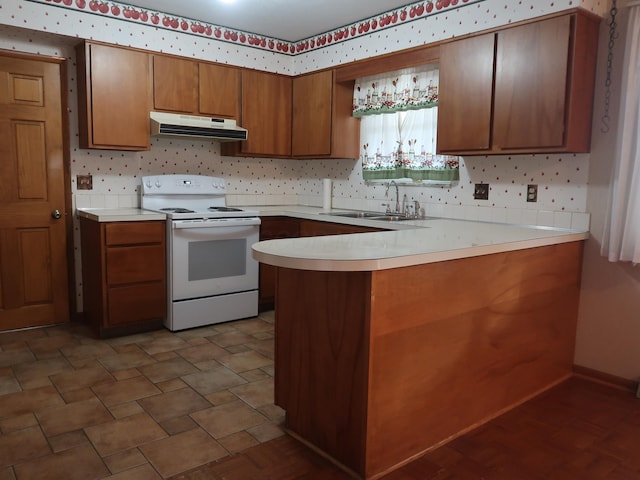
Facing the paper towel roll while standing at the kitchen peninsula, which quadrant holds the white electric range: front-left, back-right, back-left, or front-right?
front-left

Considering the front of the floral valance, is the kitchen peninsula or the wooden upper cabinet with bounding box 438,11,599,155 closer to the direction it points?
the kitchen peninsula

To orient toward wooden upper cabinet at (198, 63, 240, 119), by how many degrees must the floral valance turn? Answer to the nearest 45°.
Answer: approximately 45° to its right

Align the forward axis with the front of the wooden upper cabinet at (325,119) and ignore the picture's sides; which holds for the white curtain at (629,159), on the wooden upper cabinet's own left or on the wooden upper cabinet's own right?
on the wooden upper cabinet's own left

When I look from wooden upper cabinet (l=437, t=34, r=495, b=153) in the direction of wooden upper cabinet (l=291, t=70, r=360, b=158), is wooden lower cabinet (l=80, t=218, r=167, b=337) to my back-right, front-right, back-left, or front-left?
front-left

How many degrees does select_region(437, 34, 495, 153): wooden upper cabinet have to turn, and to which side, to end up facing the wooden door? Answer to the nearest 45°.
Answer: approximately 45° to its right

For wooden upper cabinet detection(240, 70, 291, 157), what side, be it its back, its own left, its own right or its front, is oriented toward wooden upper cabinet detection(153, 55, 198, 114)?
right

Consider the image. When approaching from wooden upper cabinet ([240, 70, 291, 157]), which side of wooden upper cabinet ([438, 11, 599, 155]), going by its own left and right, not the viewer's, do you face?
right

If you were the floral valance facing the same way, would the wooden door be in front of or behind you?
in front

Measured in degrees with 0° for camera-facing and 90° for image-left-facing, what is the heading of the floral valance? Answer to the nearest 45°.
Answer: approximately 45°

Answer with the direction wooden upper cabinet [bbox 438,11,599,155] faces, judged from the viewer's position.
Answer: facing the viewer and to the left of the viewer

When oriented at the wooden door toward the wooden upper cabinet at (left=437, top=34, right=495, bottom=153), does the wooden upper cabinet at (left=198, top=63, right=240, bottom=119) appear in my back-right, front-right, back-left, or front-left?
front-left

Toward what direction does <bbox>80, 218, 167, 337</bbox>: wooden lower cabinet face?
toward the camera

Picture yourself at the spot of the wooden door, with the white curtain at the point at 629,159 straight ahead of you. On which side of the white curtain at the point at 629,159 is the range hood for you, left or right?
left

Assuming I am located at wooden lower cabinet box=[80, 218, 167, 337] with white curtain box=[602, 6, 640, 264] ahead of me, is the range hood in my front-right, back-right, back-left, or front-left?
front-left
